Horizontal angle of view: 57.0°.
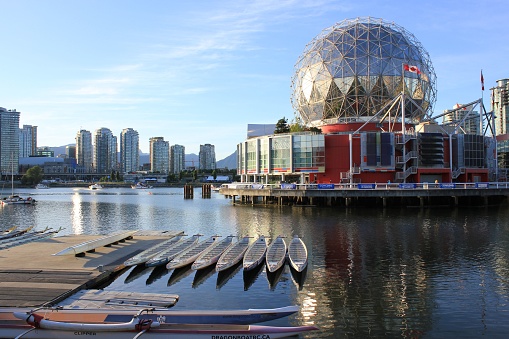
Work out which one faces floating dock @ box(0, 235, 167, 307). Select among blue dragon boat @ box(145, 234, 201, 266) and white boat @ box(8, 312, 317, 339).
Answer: the blue dragon boat

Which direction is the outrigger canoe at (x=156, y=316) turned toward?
to the viewer's right

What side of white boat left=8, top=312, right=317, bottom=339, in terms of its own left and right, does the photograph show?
right

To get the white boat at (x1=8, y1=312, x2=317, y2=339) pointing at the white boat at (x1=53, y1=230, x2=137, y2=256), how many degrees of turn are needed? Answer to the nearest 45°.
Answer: approximately 90° to its left

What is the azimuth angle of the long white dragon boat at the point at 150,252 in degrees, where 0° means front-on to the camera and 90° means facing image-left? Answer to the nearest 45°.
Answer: approximately 45°

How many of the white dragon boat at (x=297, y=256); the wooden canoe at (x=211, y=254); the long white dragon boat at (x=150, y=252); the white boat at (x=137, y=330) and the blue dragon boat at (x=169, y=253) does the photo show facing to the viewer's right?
1

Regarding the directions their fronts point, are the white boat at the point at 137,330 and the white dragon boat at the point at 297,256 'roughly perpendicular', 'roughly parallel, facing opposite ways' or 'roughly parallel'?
roughly perpendicular

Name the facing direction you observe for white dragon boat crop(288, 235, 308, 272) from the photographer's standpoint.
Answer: facing the viewer

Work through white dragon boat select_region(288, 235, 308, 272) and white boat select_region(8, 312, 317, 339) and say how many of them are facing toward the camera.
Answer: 1

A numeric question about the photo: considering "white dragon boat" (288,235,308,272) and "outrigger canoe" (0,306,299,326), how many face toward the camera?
1

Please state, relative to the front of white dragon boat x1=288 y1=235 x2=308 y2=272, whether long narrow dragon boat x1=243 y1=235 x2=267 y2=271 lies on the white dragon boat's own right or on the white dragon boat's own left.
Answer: on the white dragon boat's own right

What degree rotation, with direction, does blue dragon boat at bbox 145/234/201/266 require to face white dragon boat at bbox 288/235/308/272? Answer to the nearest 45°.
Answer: approximately 135° to its left

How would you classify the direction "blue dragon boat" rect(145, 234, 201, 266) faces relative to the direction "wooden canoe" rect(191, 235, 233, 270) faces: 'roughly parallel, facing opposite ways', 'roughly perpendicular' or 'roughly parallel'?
roughly parallel

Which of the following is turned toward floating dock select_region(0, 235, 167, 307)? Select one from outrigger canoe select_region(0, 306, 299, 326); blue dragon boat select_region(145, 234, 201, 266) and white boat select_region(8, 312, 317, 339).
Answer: the blue dragon boat

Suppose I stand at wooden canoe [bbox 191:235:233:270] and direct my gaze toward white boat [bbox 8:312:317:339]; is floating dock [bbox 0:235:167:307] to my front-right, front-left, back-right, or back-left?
front-right

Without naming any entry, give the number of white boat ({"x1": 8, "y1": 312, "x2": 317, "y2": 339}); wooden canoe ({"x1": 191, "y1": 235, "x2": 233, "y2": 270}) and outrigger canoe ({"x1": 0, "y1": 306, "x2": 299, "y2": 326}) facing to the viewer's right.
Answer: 2

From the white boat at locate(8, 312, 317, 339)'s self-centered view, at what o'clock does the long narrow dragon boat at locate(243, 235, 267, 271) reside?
The long narrow dragon boat is roughly at 10 o'clock from the white boat.

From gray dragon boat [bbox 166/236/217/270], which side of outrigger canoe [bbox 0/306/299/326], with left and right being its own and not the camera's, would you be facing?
left

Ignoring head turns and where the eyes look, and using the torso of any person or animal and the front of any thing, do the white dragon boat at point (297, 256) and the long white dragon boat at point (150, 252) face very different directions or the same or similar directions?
same or similar directions

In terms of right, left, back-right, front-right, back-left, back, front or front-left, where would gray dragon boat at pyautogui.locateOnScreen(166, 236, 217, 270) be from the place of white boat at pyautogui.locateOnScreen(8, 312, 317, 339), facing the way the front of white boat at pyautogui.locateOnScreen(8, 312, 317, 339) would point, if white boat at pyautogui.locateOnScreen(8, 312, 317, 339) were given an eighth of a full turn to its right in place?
back-left
